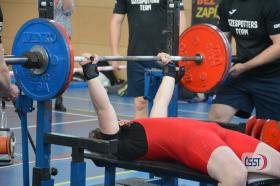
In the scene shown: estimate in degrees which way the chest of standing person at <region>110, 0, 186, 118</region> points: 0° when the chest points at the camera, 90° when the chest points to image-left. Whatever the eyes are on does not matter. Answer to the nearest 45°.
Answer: approximately 0°

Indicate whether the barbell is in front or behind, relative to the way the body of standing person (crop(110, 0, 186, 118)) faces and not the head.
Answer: in front

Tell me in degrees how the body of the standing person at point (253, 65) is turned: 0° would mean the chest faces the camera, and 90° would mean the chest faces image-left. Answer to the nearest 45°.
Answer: approximately 45°

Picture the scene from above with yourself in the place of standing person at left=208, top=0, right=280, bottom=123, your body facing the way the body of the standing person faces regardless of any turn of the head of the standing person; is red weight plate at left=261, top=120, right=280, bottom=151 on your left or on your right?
on your left

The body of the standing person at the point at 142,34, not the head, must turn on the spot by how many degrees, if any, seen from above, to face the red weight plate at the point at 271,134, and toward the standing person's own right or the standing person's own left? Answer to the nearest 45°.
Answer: approximately 45° to the standing person's own left

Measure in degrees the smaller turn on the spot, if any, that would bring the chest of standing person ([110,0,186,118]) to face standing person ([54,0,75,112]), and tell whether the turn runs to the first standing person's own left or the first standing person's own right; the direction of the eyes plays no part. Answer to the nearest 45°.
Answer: approximately 135° to the first standing person's own right

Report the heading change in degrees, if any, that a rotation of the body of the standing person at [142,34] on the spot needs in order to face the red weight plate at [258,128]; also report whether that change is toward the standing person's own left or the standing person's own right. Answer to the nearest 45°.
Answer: approximately 45° to the standing person's own left

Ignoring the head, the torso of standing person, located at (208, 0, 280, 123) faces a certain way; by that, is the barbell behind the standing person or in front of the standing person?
in front

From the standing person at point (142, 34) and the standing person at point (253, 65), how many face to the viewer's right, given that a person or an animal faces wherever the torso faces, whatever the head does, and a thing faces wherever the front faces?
0

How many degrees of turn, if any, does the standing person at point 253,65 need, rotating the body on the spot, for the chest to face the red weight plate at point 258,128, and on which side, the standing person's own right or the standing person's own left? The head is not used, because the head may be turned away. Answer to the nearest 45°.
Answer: approximately 45° to the standing person's own left

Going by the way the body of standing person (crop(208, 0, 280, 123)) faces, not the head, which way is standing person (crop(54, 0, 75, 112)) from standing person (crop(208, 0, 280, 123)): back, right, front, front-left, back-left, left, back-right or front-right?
right

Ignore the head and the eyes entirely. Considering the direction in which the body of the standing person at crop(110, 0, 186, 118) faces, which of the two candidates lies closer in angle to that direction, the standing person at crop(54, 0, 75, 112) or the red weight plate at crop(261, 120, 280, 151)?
the red weight plate
